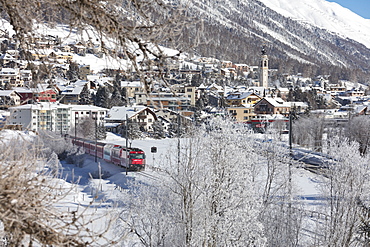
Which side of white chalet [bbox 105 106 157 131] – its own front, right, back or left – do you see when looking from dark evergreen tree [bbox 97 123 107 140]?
right

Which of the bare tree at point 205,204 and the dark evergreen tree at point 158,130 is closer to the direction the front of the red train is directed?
the bare tree

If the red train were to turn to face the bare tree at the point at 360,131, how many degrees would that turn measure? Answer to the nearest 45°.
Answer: approximately 45° to its left

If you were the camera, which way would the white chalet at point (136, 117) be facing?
facing the viewer and to the right of the viewer

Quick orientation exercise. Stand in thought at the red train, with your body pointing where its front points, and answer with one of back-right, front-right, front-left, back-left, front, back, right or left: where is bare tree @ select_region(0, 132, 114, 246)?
front-right

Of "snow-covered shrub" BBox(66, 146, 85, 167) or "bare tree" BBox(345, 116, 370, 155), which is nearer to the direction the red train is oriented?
the bare tree

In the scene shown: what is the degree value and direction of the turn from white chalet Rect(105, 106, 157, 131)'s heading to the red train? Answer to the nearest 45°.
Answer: approximately 45° to its right

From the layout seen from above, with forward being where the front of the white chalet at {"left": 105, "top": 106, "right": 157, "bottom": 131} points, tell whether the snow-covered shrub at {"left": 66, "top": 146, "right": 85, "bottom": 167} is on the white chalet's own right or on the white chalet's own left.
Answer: on the white chalet's own right

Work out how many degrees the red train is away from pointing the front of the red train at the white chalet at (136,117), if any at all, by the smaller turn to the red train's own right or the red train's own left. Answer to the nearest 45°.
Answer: approximately 135° to the red train's own left

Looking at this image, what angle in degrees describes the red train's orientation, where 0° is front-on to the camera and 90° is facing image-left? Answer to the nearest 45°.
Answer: approximately 315°

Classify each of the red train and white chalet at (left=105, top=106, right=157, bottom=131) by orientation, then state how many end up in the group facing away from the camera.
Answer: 0
